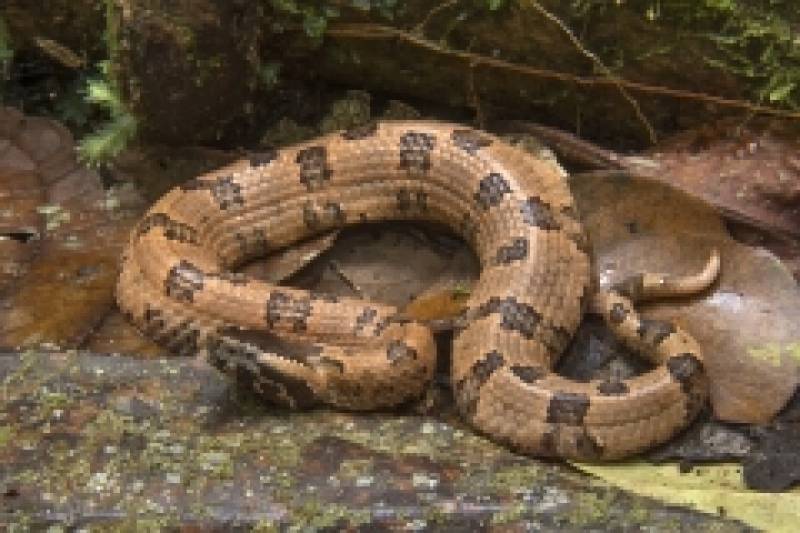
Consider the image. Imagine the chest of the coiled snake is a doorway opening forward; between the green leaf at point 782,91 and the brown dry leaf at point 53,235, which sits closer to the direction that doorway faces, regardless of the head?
the brown dry leaf

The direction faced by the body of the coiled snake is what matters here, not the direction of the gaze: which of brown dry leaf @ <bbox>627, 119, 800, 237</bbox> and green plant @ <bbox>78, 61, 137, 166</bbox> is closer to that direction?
the green plant

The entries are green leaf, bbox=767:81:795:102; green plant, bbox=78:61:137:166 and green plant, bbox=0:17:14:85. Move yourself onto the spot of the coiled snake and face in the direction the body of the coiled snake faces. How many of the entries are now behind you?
1

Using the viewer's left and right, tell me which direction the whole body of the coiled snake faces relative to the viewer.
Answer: facing to the left of the viewer

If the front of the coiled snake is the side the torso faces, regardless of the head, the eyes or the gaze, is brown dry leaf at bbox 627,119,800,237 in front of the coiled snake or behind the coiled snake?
behind

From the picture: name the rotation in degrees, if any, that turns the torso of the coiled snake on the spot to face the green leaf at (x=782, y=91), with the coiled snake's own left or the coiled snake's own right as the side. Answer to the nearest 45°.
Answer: approximately 180°

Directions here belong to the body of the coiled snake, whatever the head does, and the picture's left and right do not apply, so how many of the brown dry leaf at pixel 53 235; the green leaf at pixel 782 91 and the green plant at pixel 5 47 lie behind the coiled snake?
1

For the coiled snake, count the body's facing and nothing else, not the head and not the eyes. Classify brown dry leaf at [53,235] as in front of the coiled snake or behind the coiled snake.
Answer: in front

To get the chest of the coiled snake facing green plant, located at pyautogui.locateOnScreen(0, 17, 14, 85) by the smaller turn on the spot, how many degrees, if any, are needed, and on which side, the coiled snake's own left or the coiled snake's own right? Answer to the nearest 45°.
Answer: approximately 45° to the coiled snake's own right
